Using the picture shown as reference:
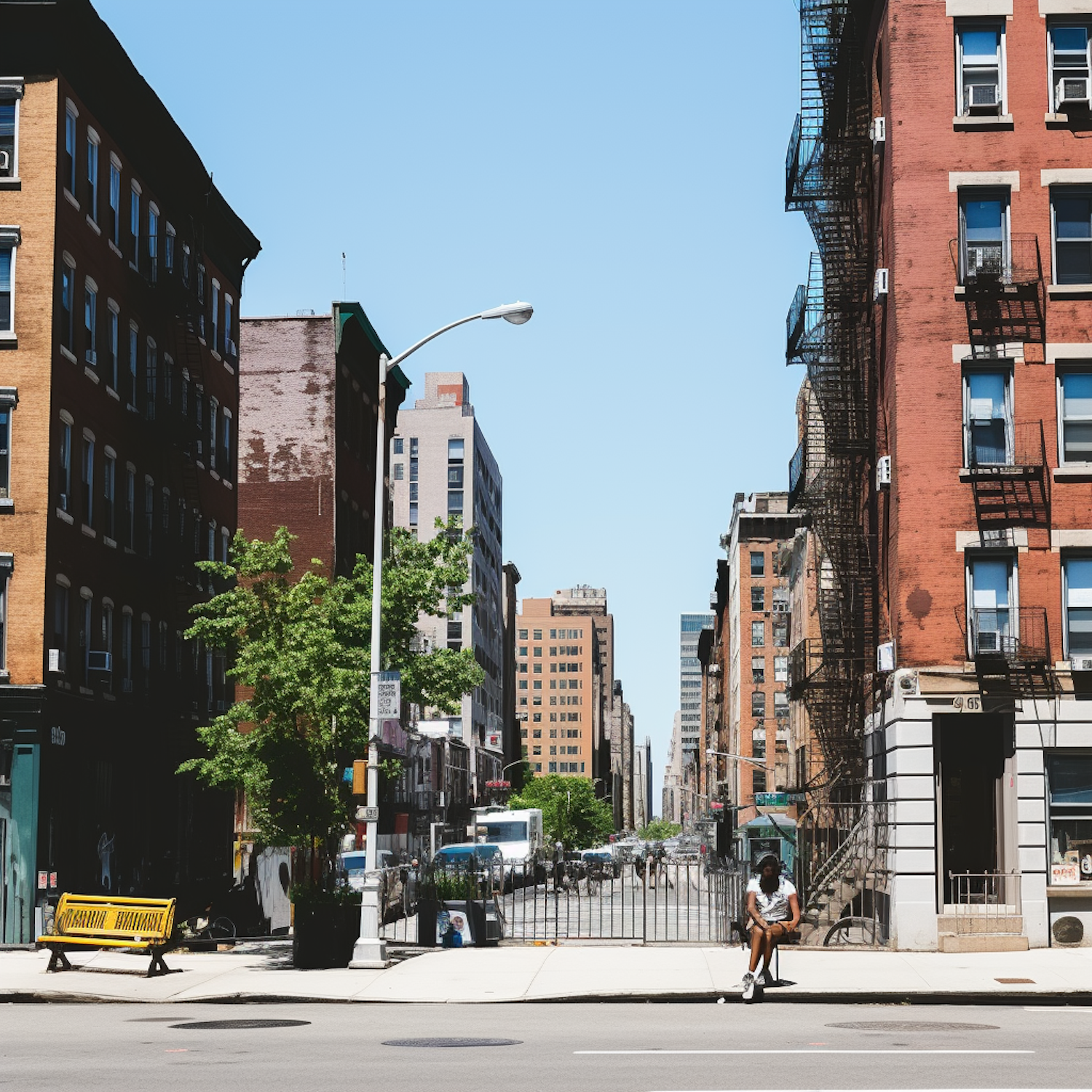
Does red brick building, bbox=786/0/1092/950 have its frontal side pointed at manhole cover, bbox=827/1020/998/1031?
yes

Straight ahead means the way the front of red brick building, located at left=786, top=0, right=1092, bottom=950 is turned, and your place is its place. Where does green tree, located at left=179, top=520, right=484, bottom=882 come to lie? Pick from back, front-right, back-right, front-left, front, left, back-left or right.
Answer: right

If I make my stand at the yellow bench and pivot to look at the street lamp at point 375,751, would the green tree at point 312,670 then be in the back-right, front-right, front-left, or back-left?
front-left

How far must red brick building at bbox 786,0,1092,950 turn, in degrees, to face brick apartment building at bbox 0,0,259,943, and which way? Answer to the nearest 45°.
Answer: approximately 90° to its right

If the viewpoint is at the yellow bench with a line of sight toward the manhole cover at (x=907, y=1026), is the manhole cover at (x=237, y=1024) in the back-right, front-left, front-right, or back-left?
front-right

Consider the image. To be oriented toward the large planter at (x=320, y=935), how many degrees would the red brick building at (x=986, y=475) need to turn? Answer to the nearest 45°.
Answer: approximately 45° to its right

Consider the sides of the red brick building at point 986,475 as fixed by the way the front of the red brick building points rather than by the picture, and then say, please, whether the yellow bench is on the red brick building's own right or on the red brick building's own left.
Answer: on the red brick building's own right

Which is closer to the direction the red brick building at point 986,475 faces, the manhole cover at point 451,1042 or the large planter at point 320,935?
the manhole cover

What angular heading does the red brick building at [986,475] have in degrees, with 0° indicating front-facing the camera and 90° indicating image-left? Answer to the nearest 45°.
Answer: approximately 0°

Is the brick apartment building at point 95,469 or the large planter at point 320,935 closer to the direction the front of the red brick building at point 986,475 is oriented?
the large planter

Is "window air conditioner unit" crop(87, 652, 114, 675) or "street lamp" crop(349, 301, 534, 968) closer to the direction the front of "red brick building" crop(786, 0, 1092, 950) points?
the street lamp
